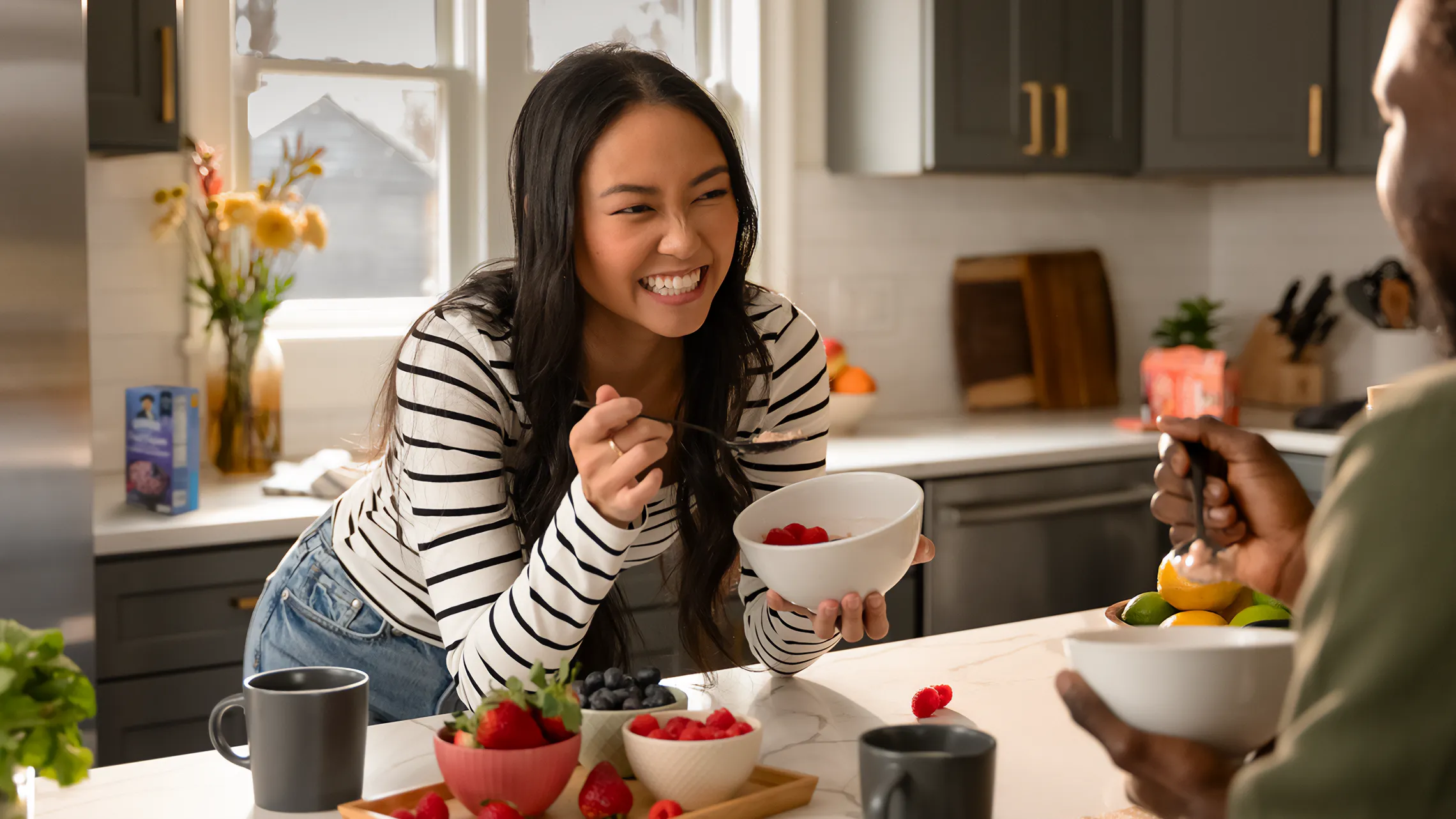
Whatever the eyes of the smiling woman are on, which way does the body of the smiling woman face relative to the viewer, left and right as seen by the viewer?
facing the viewer and to the right of the viewer

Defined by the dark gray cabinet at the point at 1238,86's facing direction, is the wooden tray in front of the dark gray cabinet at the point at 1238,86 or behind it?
in front

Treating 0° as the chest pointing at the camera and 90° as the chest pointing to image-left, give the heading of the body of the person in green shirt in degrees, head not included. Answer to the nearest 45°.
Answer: approximately 135°

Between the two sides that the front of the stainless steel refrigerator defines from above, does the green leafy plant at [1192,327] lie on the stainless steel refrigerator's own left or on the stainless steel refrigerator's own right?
on the stainless steel refrigerator's own left

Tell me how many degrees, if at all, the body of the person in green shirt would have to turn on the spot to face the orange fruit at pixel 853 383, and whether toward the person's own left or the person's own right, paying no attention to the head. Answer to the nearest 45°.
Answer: approximately 45° to the person's own right

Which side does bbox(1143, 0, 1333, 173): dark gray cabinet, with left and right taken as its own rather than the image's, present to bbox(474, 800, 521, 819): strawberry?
front

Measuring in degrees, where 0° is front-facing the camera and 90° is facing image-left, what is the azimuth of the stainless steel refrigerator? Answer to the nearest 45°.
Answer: approximately 0°

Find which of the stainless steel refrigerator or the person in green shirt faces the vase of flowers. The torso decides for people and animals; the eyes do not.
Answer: the person in green shirt

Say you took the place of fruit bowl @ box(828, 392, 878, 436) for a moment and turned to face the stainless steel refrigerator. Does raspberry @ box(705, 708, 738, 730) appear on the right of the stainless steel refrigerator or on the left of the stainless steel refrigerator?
left

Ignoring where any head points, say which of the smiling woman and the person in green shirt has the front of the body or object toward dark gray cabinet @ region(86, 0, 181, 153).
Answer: the person in green shirt

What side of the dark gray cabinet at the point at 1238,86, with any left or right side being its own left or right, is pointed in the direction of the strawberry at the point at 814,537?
front

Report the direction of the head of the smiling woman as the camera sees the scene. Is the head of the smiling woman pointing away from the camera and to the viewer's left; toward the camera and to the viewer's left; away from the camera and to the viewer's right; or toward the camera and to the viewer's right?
toward the camera and to the viewer's right

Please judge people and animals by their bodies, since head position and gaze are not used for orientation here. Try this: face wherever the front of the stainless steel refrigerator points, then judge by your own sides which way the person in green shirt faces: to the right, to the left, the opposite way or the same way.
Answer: the opposite way
